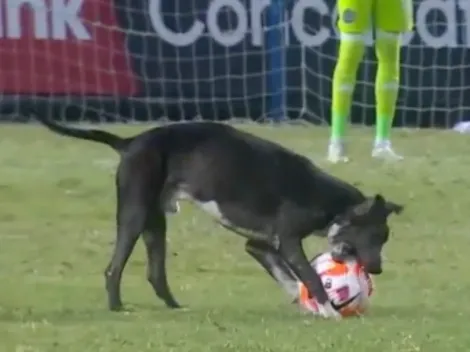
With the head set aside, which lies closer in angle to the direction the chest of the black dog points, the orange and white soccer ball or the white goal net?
the orange and white soccer ball

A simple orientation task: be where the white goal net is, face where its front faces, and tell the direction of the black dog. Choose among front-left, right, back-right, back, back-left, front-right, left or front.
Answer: front

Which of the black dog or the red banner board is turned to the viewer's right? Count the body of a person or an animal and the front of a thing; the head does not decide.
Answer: the black dog

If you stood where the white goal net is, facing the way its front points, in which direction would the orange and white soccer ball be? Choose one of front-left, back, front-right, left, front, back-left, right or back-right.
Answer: front

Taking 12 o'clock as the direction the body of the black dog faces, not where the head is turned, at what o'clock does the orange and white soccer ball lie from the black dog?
The orange and white soccer ball is roughly at 1 o'clock from the black dog.

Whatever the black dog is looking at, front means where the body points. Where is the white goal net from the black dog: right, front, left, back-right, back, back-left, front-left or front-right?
left

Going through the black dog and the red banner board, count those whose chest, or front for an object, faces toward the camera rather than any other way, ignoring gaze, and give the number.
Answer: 1

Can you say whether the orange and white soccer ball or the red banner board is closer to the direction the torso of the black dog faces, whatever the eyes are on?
the orange and white soccer ball

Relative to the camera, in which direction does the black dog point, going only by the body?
to the viewer's right

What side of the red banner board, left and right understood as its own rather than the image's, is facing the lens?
front

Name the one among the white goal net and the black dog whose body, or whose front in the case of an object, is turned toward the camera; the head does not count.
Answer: the white goal net

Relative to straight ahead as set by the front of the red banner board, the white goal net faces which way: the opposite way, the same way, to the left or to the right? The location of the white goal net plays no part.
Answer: the same way

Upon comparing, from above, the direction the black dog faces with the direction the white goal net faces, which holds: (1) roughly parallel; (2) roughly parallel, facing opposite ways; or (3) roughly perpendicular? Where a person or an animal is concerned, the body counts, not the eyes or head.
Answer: roughly perpendicular

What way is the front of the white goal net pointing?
toward the camera

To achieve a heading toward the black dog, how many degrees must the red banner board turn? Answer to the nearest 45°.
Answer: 0° — it already faces it

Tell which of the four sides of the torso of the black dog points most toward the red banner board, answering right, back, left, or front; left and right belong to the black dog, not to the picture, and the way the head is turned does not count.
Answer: left

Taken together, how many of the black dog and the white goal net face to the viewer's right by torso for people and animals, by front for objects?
1
